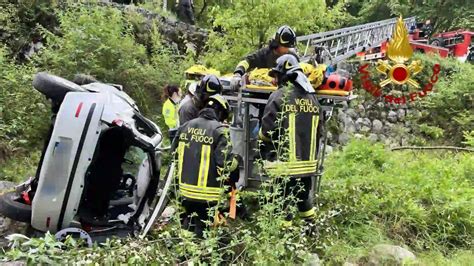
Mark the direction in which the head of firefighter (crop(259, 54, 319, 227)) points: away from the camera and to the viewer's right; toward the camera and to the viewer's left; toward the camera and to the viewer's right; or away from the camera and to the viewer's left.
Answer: away from the camera and to the viewer's left

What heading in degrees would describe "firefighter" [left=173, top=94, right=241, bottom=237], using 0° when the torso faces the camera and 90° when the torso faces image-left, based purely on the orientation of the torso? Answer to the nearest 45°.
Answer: approximately 225°

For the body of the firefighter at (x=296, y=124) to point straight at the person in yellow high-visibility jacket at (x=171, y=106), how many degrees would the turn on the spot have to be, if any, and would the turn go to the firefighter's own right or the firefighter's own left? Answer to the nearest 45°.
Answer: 0° — they already face them

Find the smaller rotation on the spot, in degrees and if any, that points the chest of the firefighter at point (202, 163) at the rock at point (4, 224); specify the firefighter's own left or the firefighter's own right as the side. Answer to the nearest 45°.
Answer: approximately 90° to the firefighter's own left

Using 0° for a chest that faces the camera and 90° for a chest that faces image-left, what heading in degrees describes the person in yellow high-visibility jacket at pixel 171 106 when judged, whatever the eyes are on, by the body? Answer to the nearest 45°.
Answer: approximately 315°

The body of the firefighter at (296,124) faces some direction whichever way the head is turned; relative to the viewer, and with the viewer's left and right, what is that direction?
facing away from the viewer and to the left of the viewer

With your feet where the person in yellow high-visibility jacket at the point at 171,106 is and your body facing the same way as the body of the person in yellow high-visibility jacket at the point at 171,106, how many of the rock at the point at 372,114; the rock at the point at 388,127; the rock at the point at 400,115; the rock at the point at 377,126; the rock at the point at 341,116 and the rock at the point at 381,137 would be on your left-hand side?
6

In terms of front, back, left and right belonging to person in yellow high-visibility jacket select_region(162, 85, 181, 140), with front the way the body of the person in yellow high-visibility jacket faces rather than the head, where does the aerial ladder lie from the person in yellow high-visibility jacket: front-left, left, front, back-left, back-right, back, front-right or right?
left

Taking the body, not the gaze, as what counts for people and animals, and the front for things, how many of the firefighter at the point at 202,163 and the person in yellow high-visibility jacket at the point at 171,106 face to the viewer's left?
0

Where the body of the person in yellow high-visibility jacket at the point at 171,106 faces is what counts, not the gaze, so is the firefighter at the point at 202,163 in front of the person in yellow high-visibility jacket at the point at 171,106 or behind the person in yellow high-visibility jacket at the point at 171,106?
in front

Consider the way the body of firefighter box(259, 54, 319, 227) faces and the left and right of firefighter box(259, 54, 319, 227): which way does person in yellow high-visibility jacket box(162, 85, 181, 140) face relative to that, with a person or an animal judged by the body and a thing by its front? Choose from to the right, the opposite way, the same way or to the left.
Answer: the opposite way
